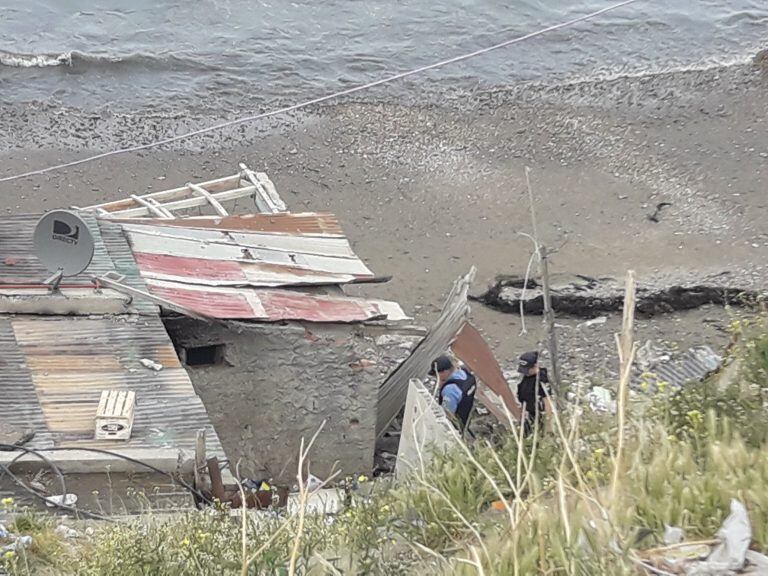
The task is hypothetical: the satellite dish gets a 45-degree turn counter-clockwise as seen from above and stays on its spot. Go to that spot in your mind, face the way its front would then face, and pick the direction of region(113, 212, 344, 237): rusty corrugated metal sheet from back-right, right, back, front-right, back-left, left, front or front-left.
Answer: left

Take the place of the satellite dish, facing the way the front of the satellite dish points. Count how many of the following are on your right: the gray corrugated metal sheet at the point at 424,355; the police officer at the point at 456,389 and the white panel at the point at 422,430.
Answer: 0

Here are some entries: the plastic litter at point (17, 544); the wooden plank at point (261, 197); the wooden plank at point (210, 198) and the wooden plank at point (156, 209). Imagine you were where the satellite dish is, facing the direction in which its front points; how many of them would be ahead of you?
1

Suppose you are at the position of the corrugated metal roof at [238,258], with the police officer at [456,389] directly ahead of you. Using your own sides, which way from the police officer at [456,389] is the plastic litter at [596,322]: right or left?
left

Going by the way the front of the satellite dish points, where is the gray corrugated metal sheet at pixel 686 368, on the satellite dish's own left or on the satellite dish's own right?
on the satellite dish's own left

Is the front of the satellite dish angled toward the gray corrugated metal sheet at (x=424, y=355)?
no

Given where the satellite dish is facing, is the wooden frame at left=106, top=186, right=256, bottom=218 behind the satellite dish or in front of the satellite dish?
behind

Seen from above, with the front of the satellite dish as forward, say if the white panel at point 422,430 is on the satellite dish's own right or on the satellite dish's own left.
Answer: on the satellite dish's own left

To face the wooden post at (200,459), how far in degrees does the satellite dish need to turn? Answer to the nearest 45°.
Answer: approximately 45° to its left

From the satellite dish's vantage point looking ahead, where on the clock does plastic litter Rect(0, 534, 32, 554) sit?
The plastic litter is roughly at 12 o'clock from the satellite dish.

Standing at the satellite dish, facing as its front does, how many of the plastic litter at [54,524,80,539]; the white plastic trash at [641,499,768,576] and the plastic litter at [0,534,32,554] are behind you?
0

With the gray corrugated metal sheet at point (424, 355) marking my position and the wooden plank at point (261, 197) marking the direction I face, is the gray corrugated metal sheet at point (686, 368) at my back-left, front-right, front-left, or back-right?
back-right

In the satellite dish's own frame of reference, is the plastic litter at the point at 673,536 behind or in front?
in front

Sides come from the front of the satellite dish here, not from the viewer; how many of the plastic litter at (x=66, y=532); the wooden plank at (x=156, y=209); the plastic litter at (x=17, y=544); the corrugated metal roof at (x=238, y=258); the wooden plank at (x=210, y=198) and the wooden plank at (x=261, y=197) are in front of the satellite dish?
2

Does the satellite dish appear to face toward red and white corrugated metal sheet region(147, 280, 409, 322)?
no

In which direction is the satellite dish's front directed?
toward the camera
